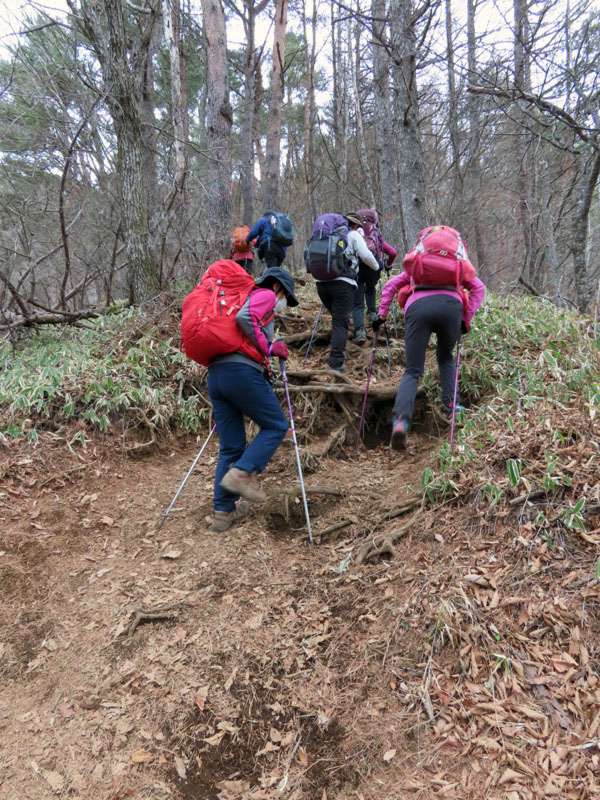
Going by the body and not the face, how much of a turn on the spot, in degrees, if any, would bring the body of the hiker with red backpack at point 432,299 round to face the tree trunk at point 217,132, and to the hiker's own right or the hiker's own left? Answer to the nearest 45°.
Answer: approximately 45° to the hiker's own left

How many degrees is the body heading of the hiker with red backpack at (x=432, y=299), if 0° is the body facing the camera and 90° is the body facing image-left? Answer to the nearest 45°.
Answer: approximately 180°

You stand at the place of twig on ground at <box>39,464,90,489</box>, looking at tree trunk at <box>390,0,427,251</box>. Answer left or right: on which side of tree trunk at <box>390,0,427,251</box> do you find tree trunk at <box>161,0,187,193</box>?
left

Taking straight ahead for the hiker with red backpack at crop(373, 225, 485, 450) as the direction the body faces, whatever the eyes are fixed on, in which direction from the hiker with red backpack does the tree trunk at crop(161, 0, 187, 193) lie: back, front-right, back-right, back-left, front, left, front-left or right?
front-left

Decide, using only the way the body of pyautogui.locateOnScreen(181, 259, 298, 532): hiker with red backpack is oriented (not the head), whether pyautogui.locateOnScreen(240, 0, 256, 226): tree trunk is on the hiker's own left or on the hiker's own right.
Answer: on the hiker's own left

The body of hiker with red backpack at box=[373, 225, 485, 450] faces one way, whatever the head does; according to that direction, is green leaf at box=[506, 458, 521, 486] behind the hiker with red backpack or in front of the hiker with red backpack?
behind

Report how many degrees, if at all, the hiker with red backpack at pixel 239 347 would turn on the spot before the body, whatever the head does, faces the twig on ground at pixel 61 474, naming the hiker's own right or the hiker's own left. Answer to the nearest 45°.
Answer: approximately 135° to the hiker's own left

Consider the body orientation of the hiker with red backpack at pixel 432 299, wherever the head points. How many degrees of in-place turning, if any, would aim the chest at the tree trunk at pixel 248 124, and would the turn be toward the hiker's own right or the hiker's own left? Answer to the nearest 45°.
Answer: approximately 45° to the hiker's own left

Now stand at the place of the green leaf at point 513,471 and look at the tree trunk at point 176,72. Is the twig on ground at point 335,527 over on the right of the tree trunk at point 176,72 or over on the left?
left
